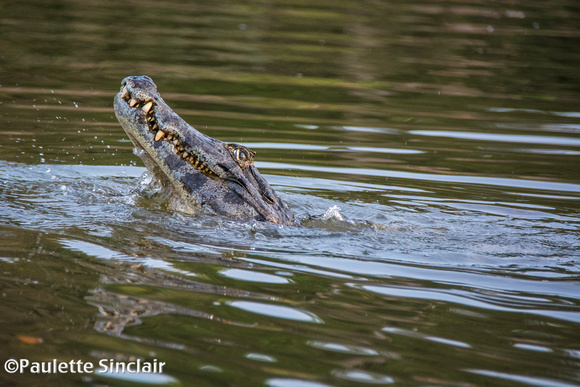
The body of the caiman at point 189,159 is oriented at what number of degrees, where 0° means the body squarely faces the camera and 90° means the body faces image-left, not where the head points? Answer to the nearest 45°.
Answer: approximately 90°
